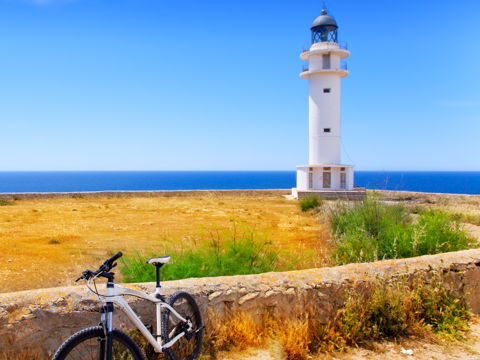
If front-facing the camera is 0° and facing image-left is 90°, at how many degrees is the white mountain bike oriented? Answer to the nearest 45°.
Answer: approximately 45°

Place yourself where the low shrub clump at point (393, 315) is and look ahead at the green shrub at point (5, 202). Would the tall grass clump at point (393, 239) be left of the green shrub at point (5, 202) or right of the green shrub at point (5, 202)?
right

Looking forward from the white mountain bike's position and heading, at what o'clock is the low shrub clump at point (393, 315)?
The low shrub clump is roughly at 7 o'clock from the white mountain bike.

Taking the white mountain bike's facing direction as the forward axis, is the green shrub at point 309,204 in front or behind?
behind

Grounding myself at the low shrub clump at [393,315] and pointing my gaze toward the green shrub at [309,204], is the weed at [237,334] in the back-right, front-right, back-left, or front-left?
back-left

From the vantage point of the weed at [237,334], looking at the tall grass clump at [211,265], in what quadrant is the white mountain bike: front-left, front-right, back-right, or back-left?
back-left

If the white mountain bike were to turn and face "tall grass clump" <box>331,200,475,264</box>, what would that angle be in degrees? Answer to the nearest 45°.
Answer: approximately 180°

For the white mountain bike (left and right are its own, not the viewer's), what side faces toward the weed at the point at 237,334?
back
